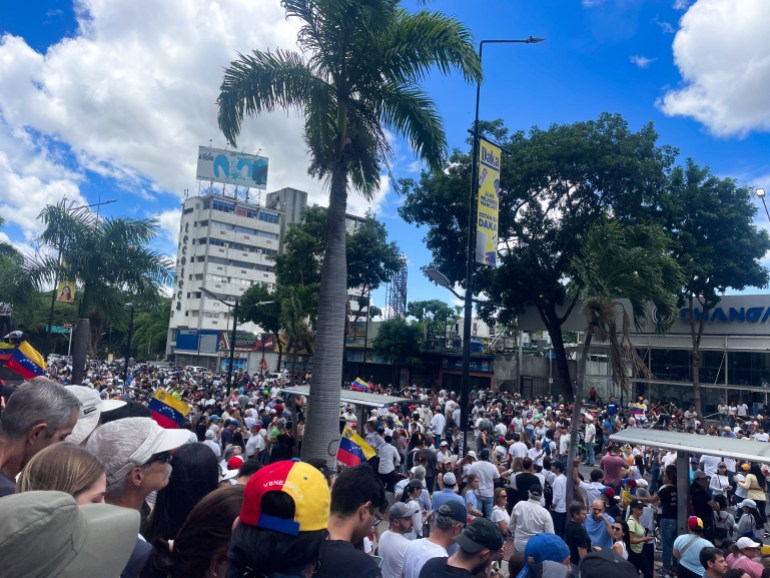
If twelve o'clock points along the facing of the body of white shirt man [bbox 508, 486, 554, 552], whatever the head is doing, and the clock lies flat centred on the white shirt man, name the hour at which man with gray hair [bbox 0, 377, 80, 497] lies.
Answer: The man with gray hair is roughly at 7 o'clock from the white shirt man.

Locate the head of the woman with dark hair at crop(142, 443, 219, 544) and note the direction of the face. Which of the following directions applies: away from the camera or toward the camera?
away from the camera

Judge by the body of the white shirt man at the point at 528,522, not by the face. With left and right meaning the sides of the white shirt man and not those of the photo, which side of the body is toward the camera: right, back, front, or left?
back

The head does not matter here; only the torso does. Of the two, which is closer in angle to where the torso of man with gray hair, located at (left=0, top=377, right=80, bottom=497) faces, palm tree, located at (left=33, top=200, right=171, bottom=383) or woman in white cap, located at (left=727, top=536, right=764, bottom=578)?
the woman in white cap

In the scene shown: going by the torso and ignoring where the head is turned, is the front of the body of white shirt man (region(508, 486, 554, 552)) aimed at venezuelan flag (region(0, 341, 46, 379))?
no

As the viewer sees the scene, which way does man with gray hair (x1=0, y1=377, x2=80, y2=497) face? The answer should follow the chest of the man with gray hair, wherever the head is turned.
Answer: to the viewer's right

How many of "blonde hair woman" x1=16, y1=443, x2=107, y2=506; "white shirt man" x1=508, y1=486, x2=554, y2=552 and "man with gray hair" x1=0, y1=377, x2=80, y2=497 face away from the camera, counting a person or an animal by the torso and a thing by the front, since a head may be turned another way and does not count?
1

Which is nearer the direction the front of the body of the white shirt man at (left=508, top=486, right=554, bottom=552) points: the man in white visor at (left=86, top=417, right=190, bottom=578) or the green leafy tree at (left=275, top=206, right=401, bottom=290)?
the green leafy tree

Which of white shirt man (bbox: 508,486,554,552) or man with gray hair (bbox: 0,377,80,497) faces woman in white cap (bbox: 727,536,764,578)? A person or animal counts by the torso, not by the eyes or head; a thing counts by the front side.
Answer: the man with gray hair

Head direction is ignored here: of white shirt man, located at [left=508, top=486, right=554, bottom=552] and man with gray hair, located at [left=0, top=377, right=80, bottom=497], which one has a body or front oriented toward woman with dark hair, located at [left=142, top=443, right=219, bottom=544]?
the man with gray hair

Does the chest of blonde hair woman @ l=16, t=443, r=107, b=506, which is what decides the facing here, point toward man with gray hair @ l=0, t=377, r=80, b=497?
no
